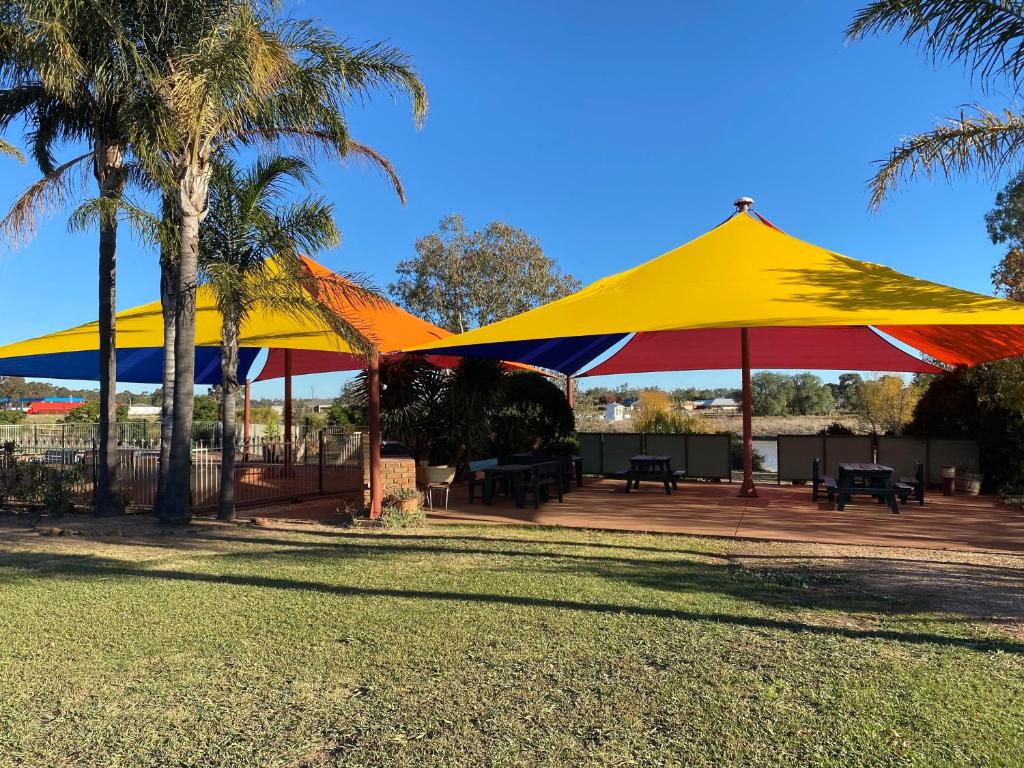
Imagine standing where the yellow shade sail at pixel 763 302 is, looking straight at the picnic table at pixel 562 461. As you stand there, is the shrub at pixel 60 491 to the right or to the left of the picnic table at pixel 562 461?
left

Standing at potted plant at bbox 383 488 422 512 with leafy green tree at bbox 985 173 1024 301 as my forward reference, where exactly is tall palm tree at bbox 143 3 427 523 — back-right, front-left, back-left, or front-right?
back-left
